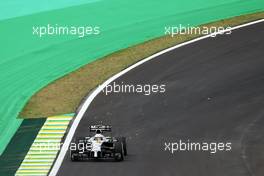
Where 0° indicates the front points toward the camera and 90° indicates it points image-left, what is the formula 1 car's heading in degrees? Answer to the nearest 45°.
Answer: approximately 0°
